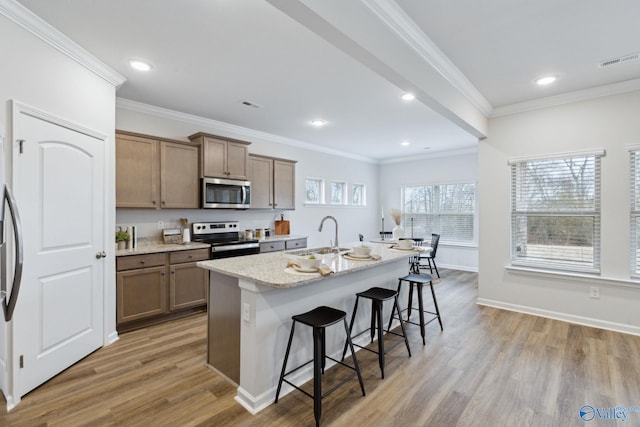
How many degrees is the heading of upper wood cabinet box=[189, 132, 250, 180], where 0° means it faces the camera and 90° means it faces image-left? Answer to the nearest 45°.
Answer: approximately 315°

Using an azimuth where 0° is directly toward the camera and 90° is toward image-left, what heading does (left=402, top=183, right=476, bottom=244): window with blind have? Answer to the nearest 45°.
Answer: approximately 45°

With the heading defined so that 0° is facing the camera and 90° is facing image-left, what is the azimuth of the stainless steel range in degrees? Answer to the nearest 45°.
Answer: approximately 315°

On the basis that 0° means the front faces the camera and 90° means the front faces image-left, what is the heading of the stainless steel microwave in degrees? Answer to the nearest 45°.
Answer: approximately 315°

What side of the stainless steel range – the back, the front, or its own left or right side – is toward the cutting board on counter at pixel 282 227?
left
